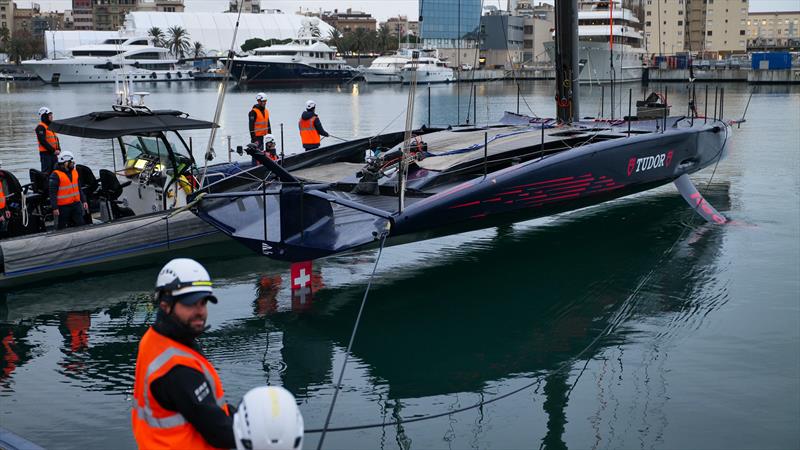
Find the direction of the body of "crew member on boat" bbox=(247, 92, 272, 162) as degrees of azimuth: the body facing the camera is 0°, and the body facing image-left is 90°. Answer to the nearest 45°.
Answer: approximately 315°

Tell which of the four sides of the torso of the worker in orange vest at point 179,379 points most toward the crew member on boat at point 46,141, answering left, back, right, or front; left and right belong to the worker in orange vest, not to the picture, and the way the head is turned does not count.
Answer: left

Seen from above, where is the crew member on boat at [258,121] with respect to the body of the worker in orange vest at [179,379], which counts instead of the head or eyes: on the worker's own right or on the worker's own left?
on the worker's own left

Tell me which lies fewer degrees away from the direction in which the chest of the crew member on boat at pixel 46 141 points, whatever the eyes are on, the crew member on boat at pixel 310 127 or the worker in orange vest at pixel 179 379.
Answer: the crew member on boat

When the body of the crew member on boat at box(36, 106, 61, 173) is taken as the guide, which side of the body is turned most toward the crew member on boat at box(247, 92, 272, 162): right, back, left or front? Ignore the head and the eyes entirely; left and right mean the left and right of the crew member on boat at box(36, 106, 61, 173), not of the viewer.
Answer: front

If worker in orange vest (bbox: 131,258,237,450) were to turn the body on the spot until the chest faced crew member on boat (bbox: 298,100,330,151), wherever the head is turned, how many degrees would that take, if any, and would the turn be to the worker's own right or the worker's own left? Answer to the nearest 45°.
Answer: approximately 90° to the worker's own left

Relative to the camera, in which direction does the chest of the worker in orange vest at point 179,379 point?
to the viewer's right

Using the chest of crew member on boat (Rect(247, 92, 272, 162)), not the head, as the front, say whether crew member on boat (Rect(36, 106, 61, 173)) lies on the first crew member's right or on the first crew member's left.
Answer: on the first crew member's right

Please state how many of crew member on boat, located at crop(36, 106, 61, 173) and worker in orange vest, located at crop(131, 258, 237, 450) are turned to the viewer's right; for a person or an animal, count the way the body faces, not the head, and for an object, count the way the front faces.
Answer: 2

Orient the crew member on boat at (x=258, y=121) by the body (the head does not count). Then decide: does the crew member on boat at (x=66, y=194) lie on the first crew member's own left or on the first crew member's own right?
on the first crew member's own right

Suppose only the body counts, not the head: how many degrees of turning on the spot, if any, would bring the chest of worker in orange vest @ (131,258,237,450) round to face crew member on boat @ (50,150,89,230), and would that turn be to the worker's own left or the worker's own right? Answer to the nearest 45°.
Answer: approximately 90° to the worker's own left

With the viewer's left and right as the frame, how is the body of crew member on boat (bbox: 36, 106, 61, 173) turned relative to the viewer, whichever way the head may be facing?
facing to the right of the viewer
